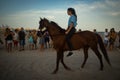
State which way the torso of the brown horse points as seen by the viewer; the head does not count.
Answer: to the viewer's left

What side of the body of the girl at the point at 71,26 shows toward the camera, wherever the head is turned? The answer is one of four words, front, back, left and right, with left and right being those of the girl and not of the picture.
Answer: left
